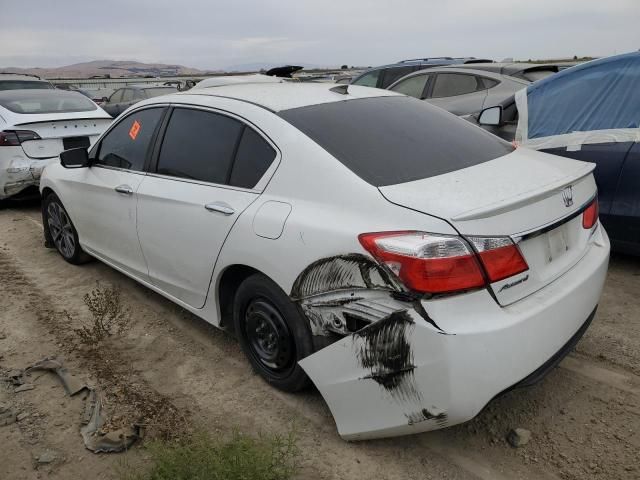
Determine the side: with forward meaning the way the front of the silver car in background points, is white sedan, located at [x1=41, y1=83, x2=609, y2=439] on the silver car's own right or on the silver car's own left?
on the silver car's own left

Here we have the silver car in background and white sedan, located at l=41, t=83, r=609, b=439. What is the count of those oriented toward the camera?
0

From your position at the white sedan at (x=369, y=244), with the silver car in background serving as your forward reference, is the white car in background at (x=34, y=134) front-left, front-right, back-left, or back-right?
front-left

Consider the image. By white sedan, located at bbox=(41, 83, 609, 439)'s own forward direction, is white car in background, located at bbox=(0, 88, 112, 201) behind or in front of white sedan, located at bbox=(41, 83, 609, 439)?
in front

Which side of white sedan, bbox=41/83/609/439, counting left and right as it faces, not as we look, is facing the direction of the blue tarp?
right

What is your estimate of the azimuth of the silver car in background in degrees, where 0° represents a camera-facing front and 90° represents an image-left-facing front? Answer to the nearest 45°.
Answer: approximately 90°

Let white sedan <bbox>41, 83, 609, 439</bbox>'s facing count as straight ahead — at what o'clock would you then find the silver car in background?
The silver car in background is roughly at 2 o'clock from the white sedan.

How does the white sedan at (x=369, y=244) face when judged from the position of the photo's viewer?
facing away from the viewer and to the left of the viewer

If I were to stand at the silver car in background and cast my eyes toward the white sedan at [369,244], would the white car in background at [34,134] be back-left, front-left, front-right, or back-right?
front-right

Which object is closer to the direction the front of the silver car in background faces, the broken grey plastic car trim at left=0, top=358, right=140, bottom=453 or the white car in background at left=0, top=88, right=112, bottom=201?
the white car in background

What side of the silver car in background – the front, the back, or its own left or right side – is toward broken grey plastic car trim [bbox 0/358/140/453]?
left
